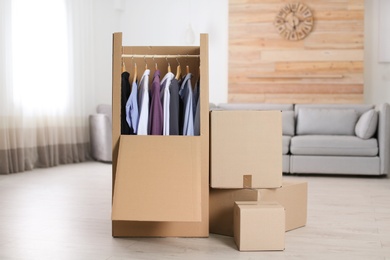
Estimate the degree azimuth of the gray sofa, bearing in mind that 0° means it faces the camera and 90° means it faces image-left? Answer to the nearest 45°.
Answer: approximately 0°

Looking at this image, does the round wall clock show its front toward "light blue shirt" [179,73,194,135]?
yes

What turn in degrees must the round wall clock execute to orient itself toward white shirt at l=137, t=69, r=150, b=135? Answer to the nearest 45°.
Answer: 0° — it already faces it

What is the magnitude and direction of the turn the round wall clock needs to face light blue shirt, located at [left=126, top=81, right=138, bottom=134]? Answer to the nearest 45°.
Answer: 0° — it already faces it

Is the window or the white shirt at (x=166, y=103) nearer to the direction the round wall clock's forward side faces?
the white shirt

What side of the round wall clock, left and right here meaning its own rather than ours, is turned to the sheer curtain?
right

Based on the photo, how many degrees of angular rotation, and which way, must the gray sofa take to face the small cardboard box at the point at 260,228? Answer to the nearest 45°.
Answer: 0° — it already faces it

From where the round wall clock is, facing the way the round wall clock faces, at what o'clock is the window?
The window is roughly at 2 o'clock from the round wall clock.

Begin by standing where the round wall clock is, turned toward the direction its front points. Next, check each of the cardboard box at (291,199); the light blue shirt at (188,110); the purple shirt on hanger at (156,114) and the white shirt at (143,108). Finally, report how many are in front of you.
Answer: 4

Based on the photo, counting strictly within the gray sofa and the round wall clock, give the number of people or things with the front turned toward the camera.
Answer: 2
